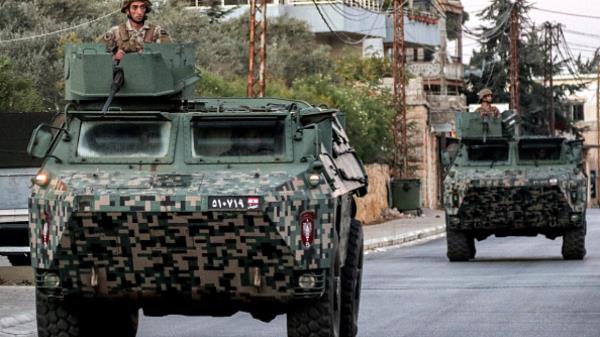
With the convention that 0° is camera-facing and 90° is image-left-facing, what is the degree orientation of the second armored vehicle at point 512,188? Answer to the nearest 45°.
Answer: approximately 0°

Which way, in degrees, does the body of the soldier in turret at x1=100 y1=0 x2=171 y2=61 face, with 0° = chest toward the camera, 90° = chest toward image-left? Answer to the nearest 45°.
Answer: approximately 0°

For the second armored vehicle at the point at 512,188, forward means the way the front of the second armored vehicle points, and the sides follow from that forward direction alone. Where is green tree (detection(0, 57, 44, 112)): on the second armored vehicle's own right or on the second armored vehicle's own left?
on the second armored vehicle's own right

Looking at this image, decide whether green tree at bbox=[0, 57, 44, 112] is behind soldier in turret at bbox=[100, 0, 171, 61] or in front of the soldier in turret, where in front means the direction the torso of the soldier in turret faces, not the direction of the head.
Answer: behind
